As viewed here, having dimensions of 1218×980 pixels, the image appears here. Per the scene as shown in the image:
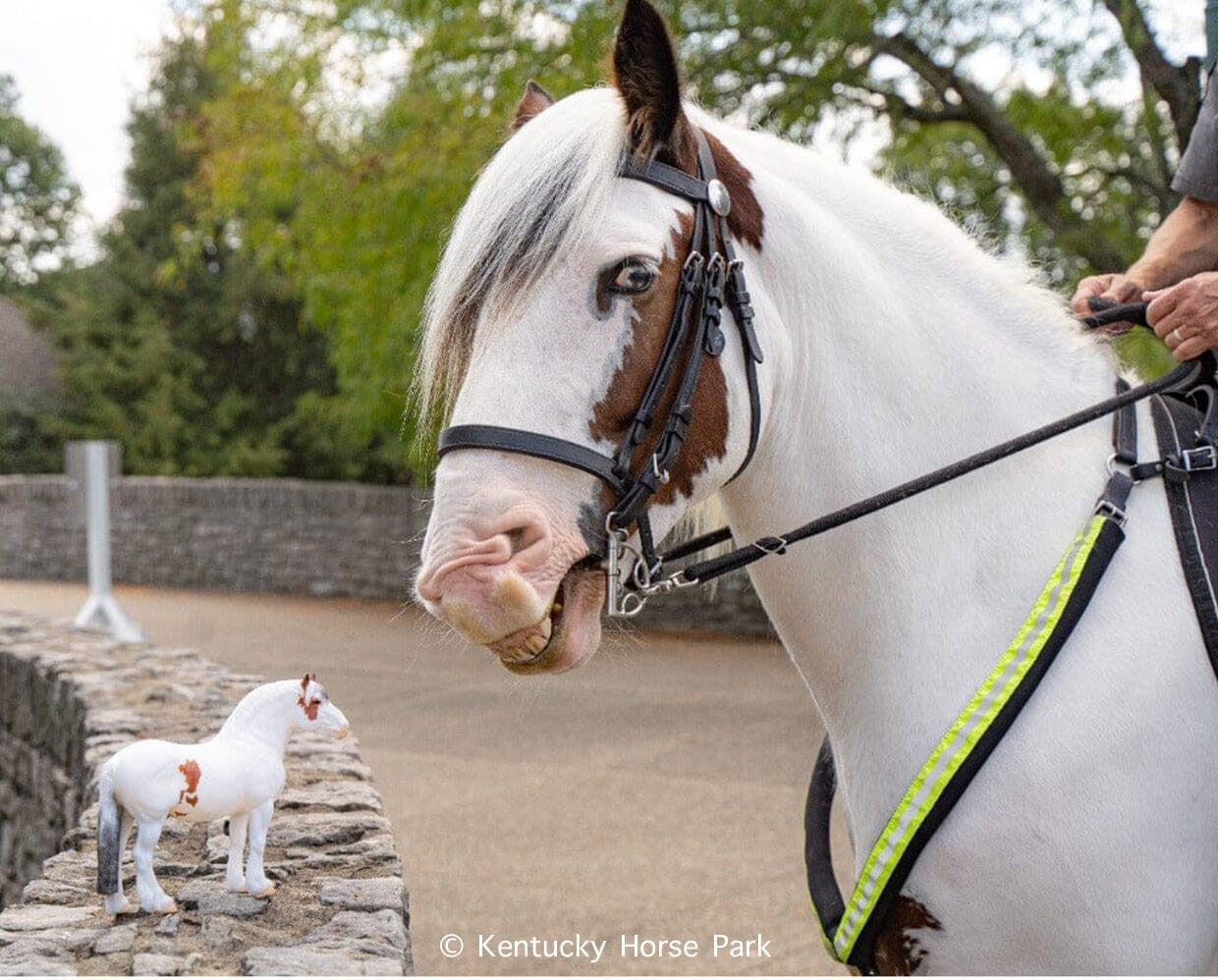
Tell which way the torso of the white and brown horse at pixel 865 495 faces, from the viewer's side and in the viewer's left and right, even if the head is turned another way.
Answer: facing to the left of the viewer

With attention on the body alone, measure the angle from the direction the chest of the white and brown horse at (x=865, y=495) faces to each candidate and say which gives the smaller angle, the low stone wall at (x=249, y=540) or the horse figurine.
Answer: the horse figurine

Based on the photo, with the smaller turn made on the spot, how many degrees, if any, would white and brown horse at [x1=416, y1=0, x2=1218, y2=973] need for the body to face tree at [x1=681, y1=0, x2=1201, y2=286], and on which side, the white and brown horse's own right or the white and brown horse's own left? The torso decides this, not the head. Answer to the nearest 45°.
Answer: approximately 90° to the white and brown horse's own right

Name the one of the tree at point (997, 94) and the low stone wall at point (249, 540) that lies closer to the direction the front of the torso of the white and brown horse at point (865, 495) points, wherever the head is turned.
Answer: the low stone wall

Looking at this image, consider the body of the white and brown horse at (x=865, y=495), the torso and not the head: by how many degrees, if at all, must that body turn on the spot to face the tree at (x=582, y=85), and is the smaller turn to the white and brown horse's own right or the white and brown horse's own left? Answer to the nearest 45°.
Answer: approximately 90° to the white and brown horse's own right

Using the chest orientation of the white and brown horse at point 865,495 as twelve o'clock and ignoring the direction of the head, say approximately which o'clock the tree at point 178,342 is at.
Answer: The tree is roughly at 2 o'clock from the white and brown horse.

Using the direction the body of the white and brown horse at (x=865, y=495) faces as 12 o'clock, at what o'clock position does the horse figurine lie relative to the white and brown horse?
The horse figurine is roughly at 12 o'clock from the white and brown horse.

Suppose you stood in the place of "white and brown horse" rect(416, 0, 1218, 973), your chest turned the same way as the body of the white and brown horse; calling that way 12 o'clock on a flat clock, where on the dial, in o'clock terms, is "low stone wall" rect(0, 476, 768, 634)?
The low stone wall is roughly at 2 o'clock from the white and brown horse.
